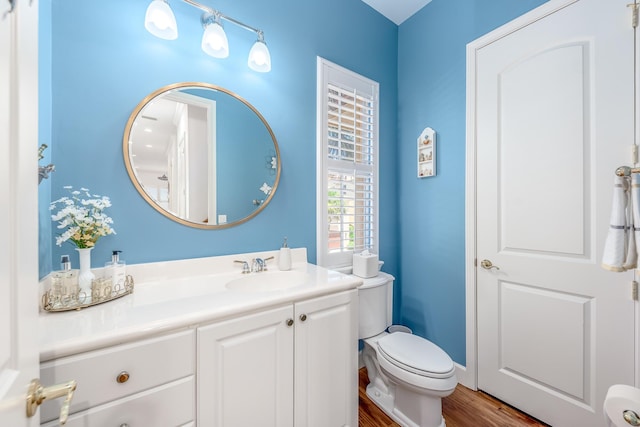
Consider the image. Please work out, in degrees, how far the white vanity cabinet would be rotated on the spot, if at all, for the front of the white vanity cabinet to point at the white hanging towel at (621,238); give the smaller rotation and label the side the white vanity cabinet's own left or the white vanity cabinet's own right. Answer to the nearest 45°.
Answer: approximately 45° to the white vanity cabinet's own left

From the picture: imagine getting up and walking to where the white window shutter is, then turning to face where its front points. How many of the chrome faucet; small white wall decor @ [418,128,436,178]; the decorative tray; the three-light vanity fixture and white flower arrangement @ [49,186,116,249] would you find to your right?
4

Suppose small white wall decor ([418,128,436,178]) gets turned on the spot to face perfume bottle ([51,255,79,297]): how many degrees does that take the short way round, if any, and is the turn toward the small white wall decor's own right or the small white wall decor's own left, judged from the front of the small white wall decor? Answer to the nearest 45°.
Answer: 0° — it already faces it

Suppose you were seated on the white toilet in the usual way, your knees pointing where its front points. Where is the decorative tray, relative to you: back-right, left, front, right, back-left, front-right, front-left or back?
right

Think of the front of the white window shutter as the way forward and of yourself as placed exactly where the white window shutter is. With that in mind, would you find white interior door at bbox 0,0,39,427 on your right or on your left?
on your right

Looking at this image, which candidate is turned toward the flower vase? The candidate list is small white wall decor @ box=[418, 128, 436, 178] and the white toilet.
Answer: the small white wall decor

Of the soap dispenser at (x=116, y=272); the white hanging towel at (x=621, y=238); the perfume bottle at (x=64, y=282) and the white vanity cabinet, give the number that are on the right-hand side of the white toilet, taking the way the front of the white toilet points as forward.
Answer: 3

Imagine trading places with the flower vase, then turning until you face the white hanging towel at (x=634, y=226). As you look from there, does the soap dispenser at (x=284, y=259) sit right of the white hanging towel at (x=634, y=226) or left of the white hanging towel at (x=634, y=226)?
left

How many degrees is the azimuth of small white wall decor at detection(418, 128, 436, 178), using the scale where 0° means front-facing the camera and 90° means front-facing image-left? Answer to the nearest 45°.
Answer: approximately 45°

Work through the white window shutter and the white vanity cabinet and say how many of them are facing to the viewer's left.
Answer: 0

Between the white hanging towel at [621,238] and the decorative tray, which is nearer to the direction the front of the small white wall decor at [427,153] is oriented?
the decorative tray

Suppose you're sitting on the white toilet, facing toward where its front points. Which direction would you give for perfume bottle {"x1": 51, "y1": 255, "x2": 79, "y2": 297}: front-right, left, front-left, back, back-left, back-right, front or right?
right

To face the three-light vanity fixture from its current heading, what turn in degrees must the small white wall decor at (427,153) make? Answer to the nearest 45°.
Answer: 0° — it already faces it

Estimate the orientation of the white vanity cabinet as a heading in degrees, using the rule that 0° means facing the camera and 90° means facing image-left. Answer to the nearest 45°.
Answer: approximately 315°
